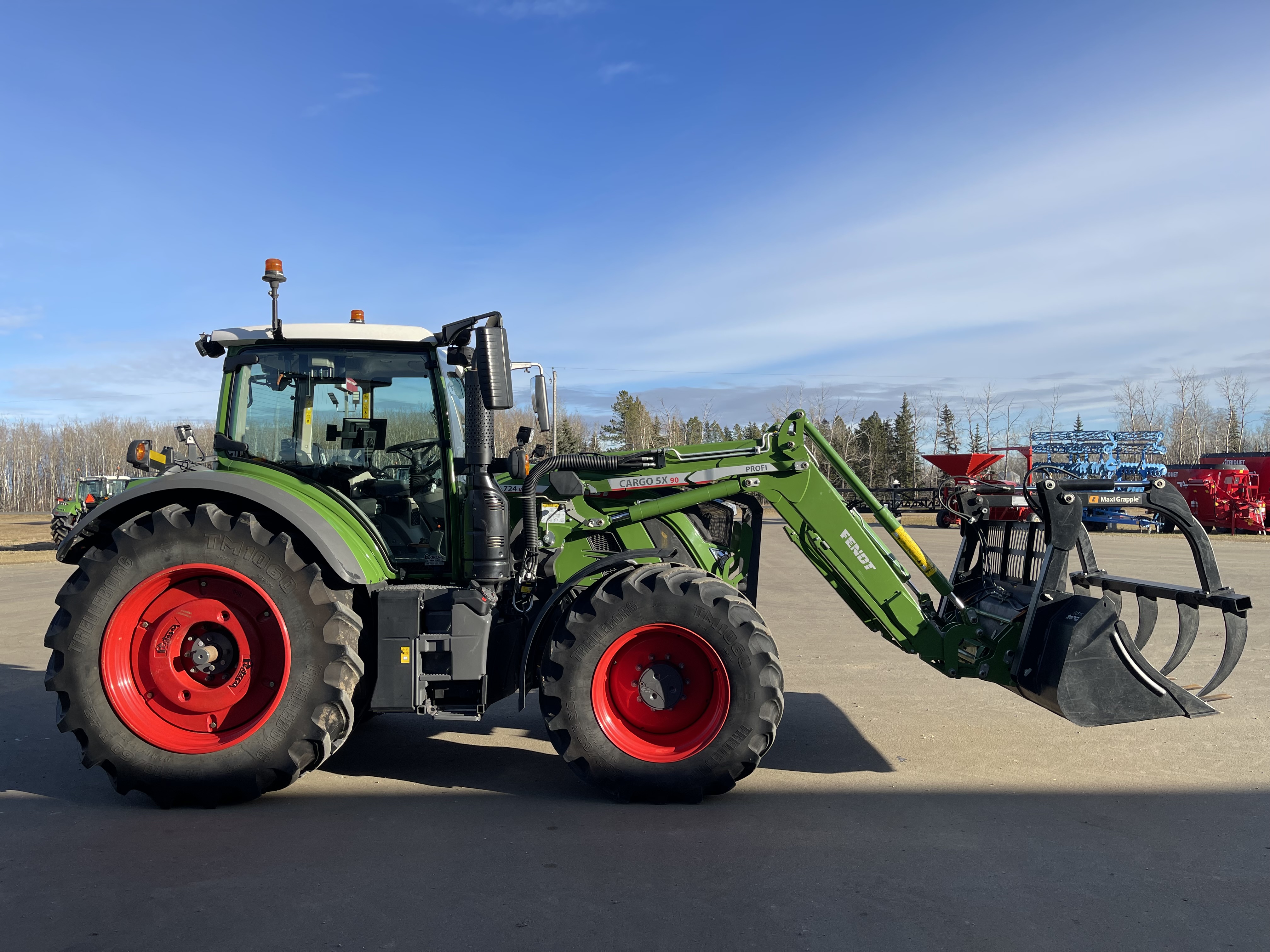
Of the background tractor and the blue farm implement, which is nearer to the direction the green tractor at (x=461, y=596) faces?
the blue farm implement

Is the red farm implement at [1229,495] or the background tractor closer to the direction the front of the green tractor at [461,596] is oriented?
the red farm implement

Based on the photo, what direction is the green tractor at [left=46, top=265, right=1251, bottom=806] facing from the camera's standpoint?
to the viewer's right

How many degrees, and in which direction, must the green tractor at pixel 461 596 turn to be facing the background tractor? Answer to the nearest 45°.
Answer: approximately 135° to its left

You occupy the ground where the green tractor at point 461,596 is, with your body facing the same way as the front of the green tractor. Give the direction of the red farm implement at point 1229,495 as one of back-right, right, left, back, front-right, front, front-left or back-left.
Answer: front-left

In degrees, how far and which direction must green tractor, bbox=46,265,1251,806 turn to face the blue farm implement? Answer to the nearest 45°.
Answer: approximately 45° to its left
